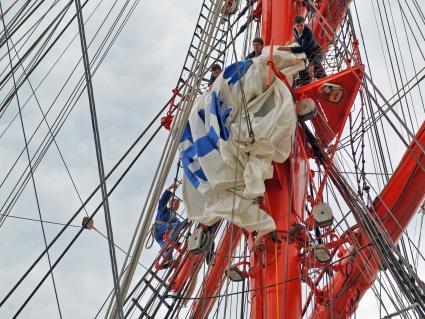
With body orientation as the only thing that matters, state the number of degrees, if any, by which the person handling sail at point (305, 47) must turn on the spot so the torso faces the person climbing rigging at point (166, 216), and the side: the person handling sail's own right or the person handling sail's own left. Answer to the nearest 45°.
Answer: approximately 45° to the person handling sail's own right
